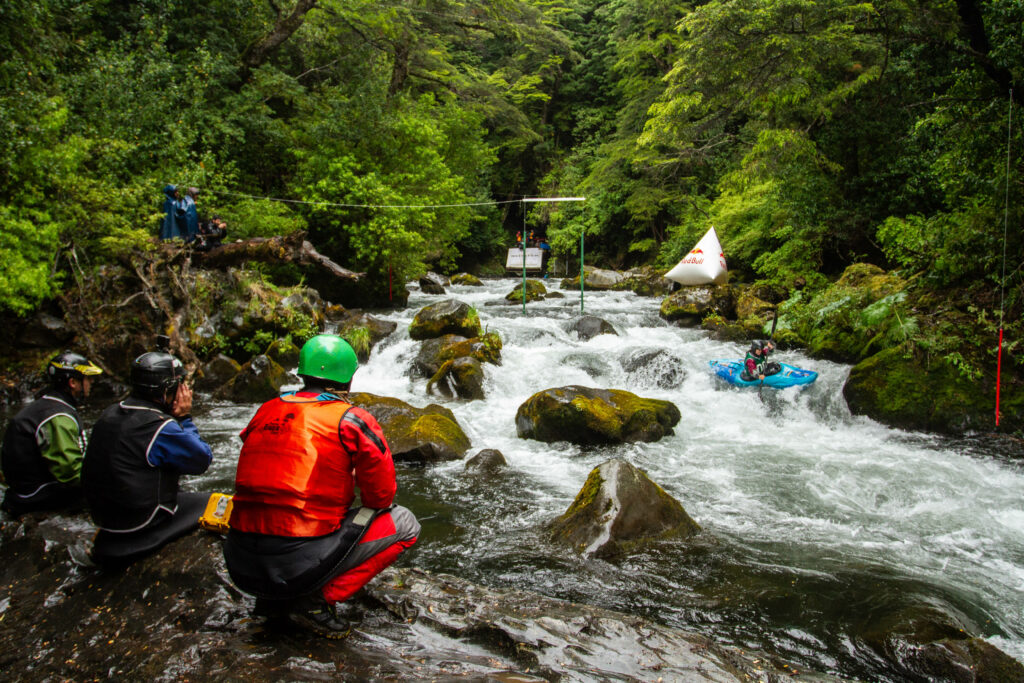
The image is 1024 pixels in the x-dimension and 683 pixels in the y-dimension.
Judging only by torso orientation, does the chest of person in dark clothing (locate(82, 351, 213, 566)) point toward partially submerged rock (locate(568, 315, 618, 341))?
yes

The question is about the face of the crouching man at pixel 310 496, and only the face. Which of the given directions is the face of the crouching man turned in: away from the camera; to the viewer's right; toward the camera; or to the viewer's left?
away from the camera

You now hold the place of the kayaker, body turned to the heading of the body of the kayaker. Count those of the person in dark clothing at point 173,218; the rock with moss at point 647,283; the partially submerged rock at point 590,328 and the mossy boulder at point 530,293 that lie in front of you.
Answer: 0

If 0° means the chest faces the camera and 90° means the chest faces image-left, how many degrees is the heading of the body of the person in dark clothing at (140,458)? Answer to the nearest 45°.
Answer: approximately 225°

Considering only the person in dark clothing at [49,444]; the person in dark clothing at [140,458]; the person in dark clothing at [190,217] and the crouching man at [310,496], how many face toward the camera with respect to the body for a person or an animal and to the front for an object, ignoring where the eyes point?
0

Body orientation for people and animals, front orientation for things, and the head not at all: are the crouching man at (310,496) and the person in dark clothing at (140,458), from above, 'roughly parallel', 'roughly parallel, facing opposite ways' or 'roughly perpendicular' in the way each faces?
roughly parallel

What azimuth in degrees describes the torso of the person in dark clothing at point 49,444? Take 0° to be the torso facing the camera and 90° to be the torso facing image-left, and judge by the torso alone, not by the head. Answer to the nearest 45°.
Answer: approximately 225°

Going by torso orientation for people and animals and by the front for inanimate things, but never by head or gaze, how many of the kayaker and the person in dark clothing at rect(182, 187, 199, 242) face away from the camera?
0

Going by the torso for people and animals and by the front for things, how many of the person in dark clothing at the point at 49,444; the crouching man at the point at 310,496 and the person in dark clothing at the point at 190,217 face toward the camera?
0

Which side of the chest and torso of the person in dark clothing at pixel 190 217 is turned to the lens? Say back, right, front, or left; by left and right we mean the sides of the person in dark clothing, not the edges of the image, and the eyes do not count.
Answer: right

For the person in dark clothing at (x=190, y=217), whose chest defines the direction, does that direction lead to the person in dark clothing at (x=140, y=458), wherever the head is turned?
no

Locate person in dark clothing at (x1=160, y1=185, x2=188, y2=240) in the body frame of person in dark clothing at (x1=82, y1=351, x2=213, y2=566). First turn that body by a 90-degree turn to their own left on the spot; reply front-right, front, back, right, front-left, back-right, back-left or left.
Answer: front-right

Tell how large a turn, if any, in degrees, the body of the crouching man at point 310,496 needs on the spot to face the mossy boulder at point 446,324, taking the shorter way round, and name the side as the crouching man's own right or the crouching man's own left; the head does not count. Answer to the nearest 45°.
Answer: approximately 45° to the crouching man's own left

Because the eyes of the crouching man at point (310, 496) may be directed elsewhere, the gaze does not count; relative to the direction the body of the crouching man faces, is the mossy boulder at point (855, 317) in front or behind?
in front
